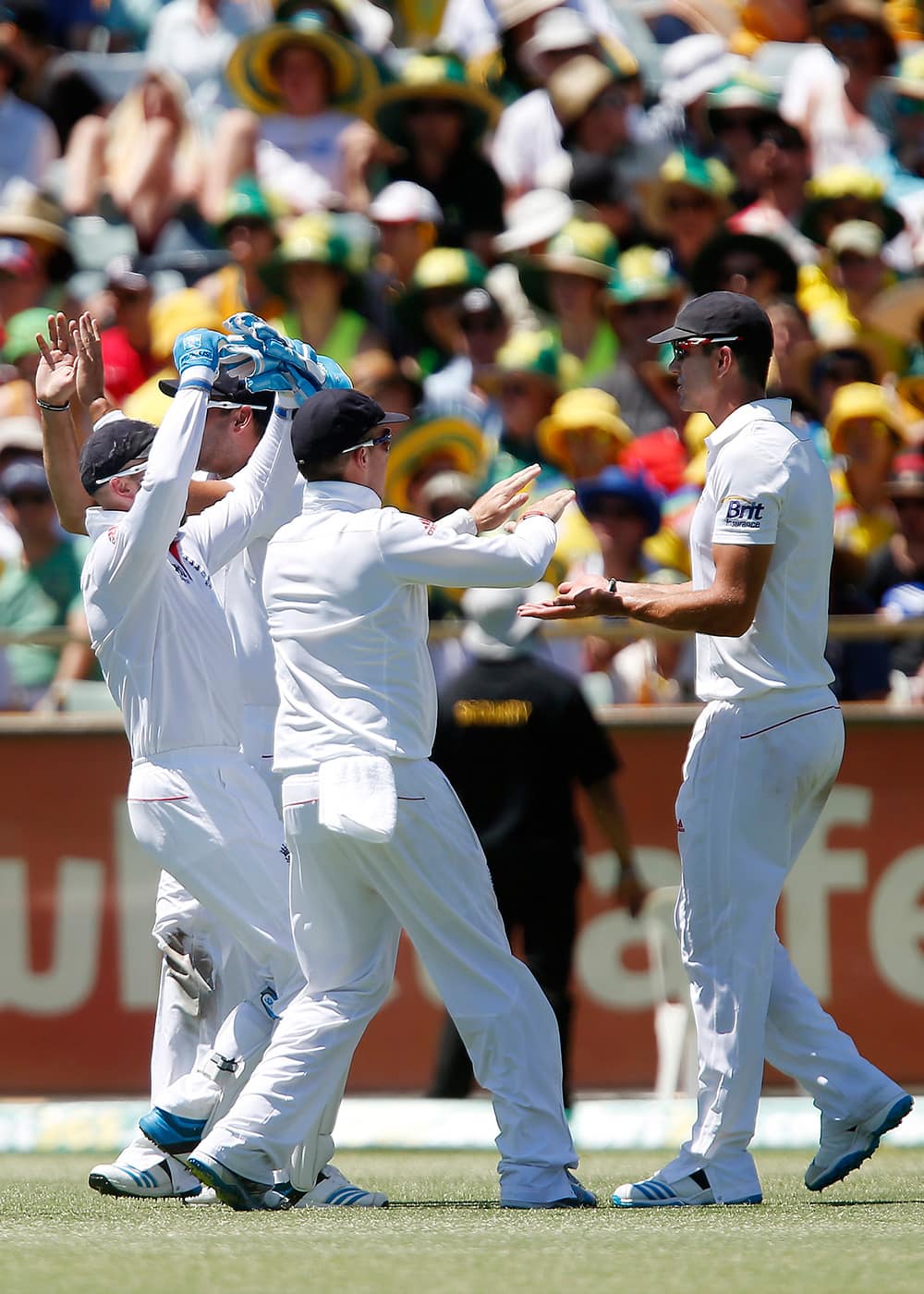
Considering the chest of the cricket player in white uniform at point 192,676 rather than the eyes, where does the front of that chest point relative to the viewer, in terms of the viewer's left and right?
facing to the right of the viewer

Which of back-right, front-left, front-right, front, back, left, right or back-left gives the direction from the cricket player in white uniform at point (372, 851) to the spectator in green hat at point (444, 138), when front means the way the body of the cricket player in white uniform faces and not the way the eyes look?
front-left

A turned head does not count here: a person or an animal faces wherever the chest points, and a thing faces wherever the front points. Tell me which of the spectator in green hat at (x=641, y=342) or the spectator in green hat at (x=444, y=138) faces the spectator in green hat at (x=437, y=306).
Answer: the spectator in green hat at (x=444, y=138)

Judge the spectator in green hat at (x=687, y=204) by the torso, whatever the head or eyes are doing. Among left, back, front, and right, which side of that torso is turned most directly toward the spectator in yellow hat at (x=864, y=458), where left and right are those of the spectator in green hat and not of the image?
front

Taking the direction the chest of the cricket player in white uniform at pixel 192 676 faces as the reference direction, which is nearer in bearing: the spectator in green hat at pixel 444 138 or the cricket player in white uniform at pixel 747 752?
the cricket player in white uniform

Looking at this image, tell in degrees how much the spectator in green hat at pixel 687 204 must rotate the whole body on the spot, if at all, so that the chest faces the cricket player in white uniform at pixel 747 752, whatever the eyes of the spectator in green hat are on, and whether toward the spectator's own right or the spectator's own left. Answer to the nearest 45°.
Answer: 0° — they already face them

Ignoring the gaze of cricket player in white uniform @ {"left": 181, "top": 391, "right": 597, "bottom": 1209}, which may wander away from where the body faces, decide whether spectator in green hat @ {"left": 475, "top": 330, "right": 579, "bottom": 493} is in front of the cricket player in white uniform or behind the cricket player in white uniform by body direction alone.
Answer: in front

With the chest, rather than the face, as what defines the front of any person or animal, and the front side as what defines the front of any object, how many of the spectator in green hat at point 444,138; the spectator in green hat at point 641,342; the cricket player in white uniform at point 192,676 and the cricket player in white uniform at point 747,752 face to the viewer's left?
1

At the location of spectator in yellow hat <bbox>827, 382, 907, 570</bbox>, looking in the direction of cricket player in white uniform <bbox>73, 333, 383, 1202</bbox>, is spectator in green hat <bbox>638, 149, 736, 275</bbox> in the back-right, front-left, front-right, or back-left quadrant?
back-right

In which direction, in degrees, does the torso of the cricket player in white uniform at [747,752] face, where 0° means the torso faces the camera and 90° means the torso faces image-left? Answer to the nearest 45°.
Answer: approximately 90°

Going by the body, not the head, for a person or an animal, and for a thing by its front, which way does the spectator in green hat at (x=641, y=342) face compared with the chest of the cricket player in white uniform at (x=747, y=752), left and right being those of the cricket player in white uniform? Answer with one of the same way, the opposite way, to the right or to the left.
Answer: to the left

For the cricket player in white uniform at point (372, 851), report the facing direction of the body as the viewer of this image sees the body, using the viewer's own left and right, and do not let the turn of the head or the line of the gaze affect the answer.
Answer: facing away from the viewer and to the right of the viewer

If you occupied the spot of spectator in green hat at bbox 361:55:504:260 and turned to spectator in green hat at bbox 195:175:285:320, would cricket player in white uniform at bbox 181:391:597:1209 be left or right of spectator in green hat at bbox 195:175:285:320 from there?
left

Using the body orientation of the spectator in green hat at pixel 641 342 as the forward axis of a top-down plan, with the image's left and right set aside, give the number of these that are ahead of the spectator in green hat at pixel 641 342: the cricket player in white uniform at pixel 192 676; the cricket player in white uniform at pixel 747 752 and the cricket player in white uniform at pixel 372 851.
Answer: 3

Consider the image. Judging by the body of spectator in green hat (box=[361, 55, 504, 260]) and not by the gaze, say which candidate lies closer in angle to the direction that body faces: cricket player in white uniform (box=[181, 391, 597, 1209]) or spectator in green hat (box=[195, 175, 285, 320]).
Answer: the cricket player in white uniform

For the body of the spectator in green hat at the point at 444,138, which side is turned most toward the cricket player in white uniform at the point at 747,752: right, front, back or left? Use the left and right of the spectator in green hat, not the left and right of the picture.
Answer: front
